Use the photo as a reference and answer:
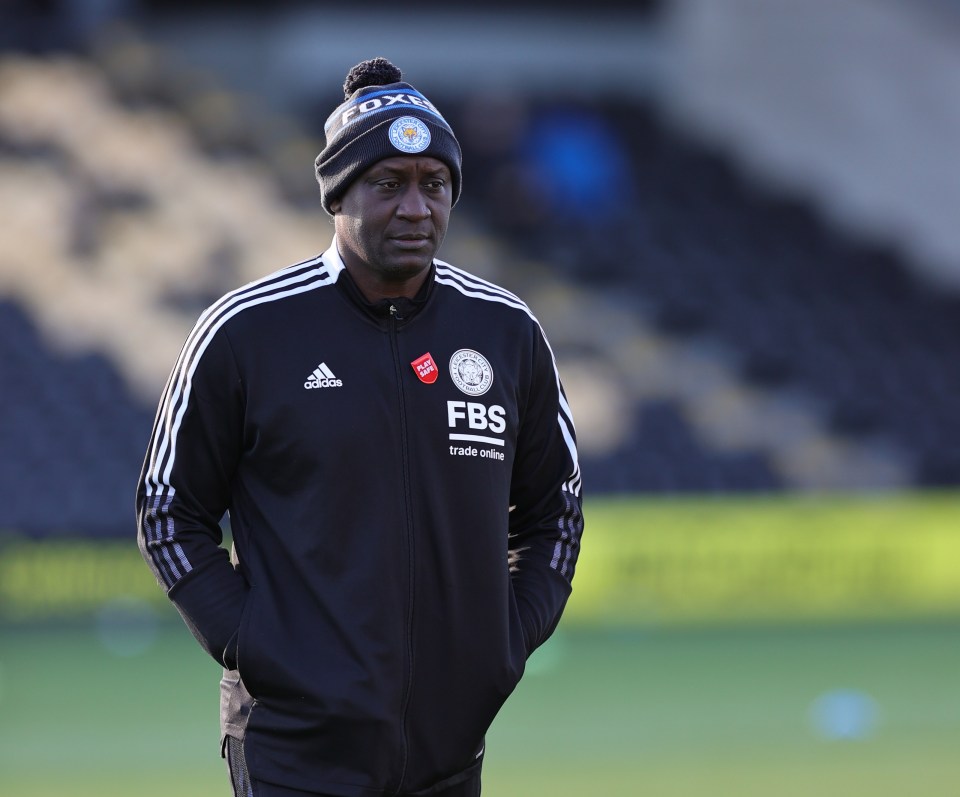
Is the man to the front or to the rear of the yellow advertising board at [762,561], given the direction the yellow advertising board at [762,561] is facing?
to the front

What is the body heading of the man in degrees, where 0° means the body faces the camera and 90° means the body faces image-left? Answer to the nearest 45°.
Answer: approximately 0°

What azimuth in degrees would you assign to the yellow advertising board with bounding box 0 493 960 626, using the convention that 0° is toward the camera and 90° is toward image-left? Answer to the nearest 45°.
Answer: approximately 0°

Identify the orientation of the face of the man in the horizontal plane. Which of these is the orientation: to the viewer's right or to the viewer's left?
to the viewer's right

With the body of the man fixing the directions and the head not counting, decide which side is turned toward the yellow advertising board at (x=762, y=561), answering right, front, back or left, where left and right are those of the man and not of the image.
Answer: back

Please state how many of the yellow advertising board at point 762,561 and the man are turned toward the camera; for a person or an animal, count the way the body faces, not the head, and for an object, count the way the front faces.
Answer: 2
